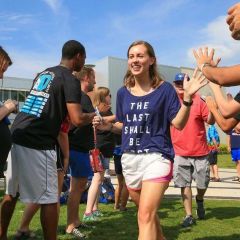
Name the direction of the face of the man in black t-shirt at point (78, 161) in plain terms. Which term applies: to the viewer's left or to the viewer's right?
to the viewer's right

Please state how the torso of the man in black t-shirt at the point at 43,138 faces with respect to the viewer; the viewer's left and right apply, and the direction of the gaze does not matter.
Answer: facing away from the viewer and to the right of the viewer

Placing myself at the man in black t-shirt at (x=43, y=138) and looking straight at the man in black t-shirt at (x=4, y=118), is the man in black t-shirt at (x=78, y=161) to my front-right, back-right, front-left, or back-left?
back-right

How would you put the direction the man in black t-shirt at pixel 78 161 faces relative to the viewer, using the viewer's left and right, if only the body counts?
facing to the right of the viewer

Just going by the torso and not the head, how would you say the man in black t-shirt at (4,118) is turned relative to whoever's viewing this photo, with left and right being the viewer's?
facing to the right of the viewer

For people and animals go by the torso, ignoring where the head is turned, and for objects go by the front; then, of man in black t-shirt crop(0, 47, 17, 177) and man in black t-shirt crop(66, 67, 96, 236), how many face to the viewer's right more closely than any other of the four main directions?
2

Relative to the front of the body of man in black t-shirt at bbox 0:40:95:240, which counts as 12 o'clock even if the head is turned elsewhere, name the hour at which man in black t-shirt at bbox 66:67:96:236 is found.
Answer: man in black t-shirt at bbox 66:67:96:236 is roughly at 11 o'clock from man in black t-shirt at bbox 0:40:95:240.

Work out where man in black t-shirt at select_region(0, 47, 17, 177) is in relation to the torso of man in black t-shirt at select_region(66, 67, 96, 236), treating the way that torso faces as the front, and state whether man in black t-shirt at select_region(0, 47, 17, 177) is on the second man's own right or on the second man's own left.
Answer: on the second man's own right

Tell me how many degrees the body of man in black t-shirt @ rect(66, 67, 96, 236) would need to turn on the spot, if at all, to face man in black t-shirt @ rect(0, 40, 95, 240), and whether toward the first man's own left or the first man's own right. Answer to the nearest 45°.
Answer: approximately 90° to the first man's own right
